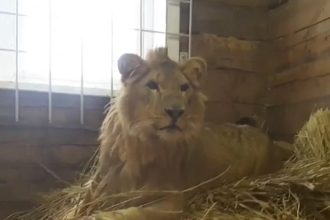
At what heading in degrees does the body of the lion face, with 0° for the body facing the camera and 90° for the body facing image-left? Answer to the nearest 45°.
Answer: approximately 45°

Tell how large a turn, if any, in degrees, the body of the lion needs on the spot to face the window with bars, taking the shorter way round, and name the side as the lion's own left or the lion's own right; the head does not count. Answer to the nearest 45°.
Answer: approximately 90° to the lion's own right
